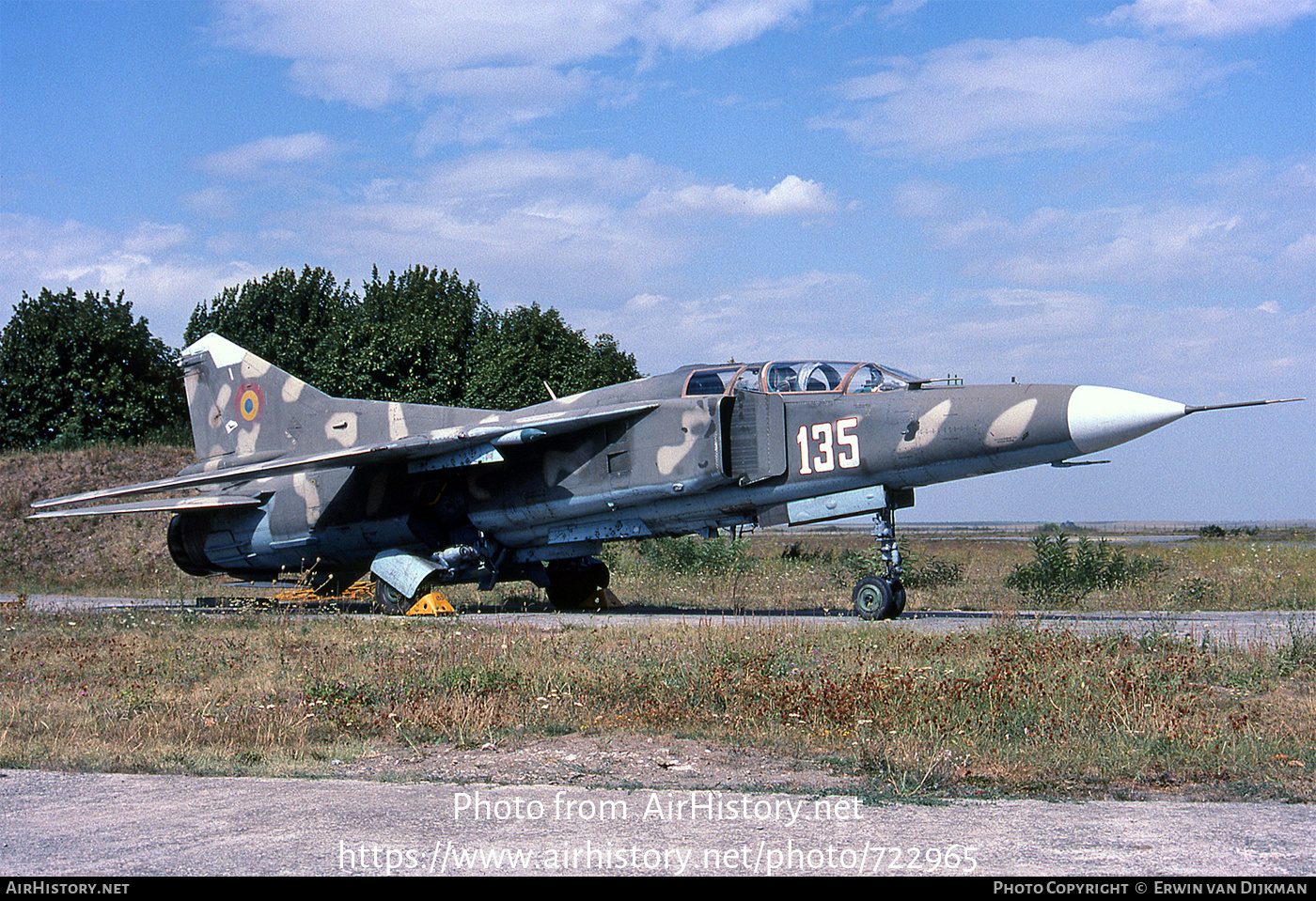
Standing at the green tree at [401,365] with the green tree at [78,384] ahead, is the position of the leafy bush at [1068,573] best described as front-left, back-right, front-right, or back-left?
back-left

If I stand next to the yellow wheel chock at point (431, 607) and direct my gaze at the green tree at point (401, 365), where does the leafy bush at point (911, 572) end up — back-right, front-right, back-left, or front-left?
front-right

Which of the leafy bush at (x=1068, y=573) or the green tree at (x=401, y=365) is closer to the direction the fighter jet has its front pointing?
the leafy bush

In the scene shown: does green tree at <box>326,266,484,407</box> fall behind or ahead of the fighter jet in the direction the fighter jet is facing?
behind

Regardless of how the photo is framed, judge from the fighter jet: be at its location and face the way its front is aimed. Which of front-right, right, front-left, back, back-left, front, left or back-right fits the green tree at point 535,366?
back-left

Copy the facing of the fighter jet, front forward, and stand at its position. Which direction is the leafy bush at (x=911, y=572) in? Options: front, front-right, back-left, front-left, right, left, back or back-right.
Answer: left

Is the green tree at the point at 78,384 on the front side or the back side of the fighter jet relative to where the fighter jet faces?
on the back side

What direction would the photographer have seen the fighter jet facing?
facing the viewer and to the right of the viewer

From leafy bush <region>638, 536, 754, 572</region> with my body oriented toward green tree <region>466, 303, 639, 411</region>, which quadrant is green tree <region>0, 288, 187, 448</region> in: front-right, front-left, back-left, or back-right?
front-left
